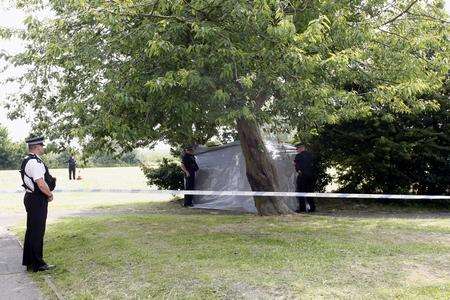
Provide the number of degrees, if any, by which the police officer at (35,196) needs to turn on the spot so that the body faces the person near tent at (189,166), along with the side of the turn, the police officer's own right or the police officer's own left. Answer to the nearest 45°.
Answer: approximately 45° to the police officer's own left

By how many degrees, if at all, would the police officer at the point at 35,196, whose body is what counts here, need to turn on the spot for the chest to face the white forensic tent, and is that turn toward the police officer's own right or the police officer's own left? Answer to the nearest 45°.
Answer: approximately 45° to the police officer's own left

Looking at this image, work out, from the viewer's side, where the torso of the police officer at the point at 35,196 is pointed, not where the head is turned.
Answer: to the viewer's right
